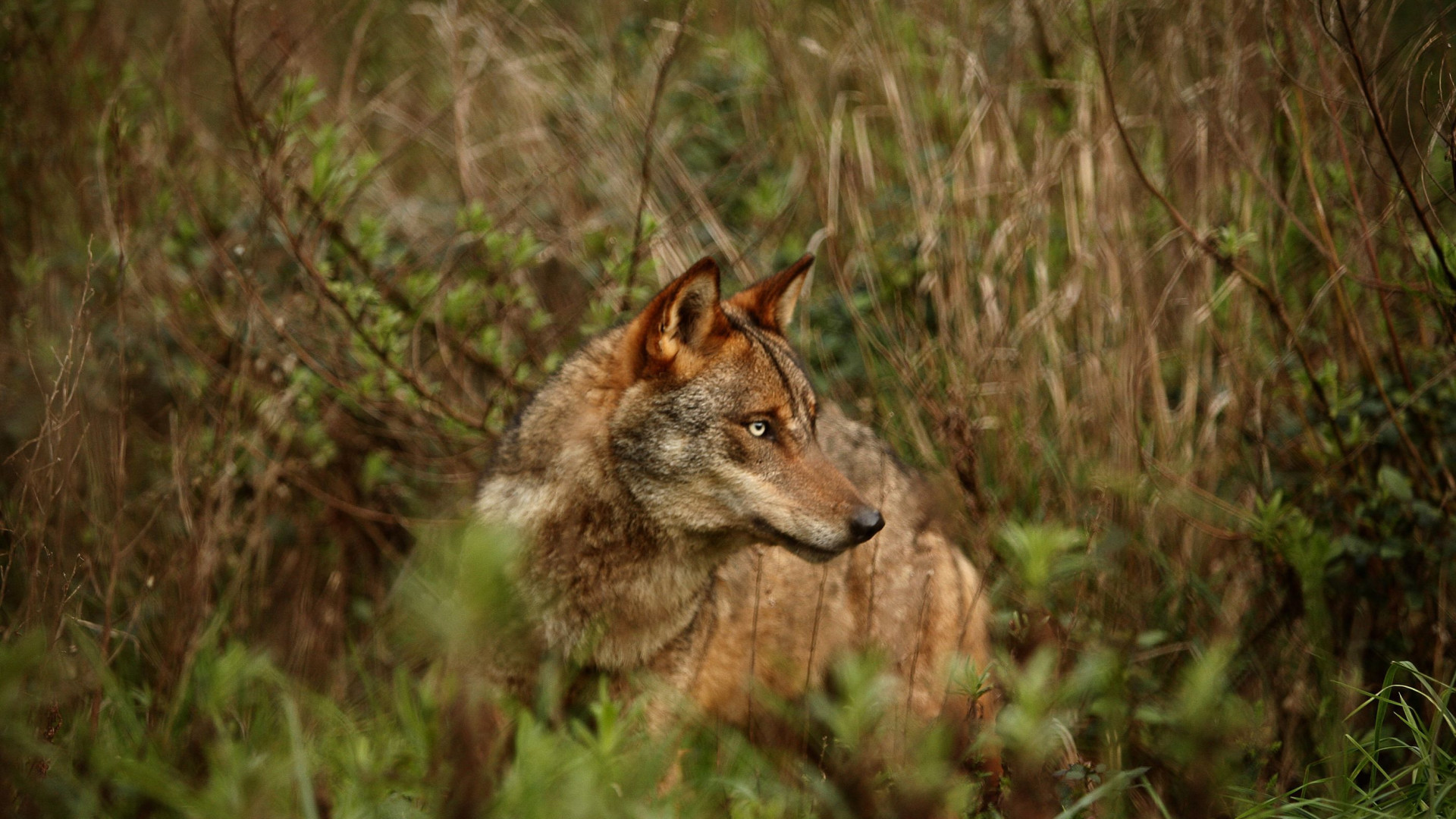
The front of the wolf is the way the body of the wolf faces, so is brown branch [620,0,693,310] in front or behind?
behind

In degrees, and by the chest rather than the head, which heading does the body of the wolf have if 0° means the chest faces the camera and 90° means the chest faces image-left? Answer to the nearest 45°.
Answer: approximately 45°

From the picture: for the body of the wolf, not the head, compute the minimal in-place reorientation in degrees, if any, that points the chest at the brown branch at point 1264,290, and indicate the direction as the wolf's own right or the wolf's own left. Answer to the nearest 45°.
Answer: approximately 135° to the wolf's own left

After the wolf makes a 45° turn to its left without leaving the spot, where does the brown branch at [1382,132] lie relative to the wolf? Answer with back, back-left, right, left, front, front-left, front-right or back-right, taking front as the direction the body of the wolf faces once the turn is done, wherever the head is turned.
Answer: left
